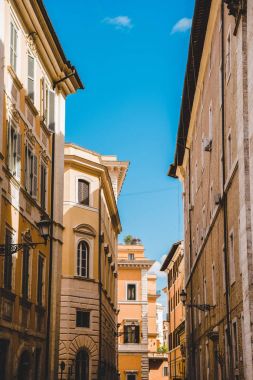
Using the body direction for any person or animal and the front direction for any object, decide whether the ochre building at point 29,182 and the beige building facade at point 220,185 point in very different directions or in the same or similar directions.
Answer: very different directions

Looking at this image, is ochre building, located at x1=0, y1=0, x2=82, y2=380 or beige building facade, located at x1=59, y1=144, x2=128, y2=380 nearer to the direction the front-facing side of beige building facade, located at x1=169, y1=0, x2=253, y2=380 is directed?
the ochre building

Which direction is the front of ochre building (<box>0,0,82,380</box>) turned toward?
to the viewer's right

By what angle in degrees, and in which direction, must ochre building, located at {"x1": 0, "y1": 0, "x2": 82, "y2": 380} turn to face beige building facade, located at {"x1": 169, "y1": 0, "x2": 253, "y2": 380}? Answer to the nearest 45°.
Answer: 0° — it already faces it

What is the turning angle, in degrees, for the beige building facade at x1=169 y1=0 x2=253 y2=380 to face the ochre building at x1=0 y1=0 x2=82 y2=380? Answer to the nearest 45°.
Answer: approximately 45° to its left

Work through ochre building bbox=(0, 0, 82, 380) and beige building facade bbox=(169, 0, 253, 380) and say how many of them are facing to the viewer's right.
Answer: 1

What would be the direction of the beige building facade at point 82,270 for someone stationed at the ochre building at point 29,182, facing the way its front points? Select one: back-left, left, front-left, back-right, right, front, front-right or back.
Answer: left

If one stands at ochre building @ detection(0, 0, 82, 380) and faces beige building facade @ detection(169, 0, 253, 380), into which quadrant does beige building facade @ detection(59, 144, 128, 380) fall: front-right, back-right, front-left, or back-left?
front-left

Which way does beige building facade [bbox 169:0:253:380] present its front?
to the viewer's left

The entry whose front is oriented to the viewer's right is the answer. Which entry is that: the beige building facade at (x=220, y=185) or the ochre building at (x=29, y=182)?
the ochre building
